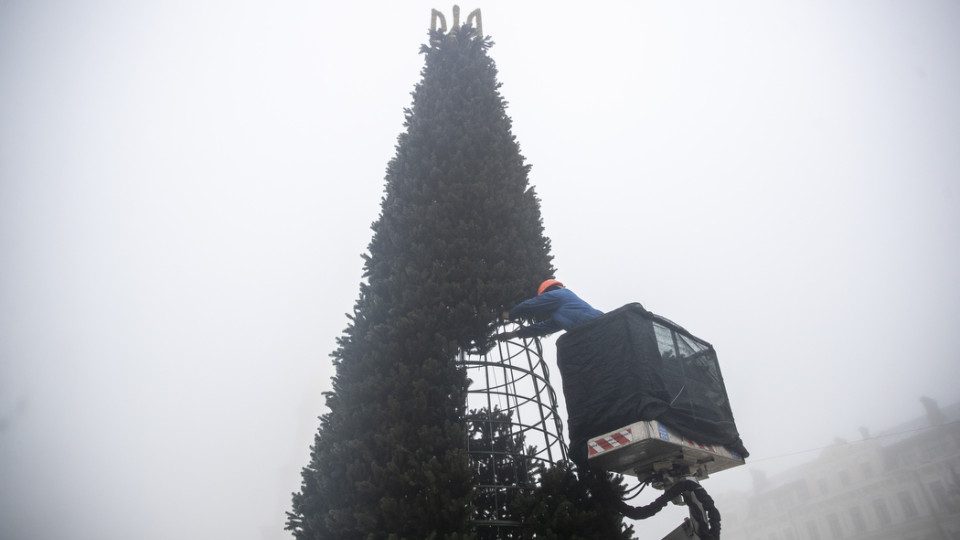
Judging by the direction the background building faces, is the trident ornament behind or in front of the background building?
in front

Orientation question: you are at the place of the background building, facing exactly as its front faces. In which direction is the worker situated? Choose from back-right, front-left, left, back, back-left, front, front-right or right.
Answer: front-left

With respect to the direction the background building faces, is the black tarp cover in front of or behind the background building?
in front

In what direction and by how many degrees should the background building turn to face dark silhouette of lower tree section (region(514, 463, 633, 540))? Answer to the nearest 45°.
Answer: approximately 45° to its left

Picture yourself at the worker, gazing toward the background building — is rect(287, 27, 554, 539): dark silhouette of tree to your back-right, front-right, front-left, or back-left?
back-left

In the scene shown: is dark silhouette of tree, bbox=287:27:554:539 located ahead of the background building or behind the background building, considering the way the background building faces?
ahead

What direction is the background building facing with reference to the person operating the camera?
facing the viewer and to the left of the viewer
